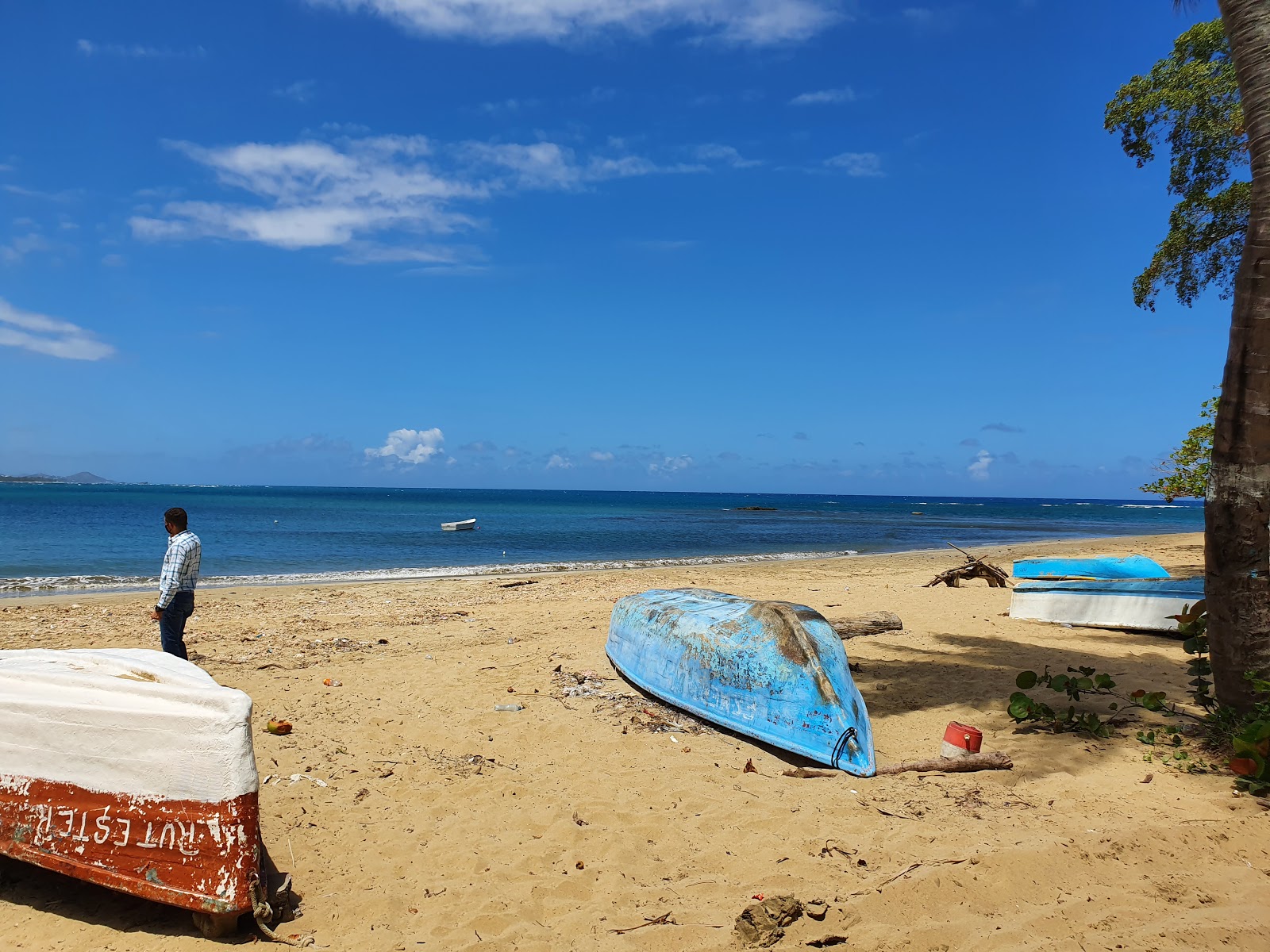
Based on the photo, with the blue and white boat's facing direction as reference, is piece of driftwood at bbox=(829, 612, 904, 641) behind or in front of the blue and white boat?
behind

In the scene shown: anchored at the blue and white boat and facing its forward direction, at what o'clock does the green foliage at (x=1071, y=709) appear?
The green foliage is roughly at 3 o'clock from the blue and white boat.

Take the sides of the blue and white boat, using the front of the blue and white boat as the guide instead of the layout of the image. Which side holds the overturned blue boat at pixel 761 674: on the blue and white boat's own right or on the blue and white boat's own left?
on the blue and white boat's own right

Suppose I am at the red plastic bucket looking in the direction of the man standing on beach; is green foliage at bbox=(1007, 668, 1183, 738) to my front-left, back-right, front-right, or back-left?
back-right

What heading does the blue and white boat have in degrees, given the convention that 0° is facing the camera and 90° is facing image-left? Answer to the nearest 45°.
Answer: approximately 270°

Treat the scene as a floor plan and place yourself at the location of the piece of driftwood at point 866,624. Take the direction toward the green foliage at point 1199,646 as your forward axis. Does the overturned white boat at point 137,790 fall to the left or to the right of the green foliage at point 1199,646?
right

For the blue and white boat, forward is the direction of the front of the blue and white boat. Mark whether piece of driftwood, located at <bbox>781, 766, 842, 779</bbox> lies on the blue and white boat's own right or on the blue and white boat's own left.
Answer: on the blue and white boat's own right

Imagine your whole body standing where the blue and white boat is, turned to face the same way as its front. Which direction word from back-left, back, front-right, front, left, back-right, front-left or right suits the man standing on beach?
back-right

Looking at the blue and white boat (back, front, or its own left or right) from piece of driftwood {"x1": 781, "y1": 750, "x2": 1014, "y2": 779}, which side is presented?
right

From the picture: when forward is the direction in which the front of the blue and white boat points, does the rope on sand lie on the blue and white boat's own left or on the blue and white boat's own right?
on the blue and white boat's own right
